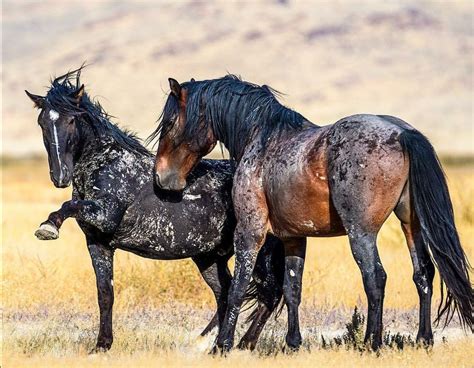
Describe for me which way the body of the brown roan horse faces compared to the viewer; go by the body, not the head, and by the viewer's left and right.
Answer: facing away from the viewer and to the left of the viewer
